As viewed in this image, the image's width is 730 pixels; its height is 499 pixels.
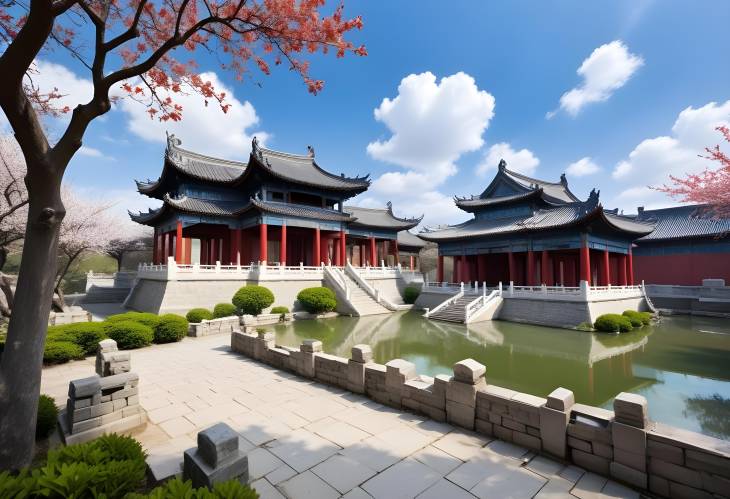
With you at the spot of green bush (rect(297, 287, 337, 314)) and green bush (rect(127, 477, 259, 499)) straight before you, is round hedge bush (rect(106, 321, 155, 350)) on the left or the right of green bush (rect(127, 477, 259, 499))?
right

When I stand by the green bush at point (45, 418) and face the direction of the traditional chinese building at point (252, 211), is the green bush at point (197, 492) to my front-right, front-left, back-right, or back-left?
back-right

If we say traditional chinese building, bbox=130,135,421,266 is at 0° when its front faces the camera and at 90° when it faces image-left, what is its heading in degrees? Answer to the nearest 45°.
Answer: approximately 315°

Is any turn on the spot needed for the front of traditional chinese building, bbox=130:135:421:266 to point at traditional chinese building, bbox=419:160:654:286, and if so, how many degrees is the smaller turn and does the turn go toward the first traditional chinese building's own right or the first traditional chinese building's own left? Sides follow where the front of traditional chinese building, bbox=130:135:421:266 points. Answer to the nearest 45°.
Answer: approximately 45° to the first traditional chinese building's own left

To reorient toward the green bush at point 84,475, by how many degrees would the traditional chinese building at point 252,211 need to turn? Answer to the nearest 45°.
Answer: approximately 45° to its right

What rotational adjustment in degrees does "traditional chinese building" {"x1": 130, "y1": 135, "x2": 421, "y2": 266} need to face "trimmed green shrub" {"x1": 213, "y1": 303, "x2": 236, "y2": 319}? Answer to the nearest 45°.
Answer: approximately 45° to its right

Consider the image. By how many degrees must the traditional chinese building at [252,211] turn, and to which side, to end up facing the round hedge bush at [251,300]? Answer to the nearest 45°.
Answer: approximately 45° to its right

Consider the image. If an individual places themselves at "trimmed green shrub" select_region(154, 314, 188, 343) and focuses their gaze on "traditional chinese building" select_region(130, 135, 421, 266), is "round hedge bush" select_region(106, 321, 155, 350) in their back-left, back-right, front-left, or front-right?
back-left

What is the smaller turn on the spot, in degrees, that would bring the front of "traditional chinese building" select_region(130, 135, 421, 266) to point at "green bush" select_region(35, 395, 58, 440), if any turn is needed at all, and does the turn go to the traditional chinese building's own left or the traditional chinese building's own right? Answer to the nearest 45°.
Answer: approximately 45° to the traditional chinese building's own right
